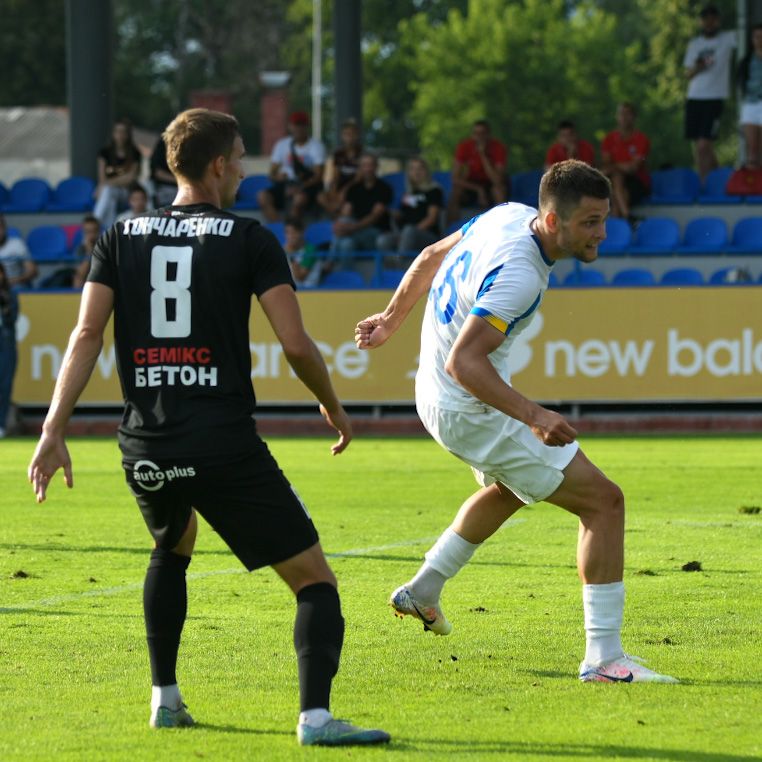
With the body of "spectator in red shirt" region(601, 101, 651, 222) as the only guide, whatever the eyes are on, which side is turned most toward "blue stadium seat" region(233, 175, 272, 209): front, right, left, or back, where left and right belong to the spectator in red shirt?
right

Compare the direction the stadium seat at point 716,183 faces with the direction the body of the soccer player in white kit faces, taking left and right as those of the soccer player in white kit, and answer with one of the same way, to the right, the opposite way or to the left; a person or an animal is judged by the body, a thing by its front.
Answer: to the right

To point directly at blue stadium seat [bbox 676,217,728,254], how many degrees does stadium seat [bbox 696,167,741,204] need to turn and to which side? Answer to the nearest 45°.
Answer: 0° — it already faces it

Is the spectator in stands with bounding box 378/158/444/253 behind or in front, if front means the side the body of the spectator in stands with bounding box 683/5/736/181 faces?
in front

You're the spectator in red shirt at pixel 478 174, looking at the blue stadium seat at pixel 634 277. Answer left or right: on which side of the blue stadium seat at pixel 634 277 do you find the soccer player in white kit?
right

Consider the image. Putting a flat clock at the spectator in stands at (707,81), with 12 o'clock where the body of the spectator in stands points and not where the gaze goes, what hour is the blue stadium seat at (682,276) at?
The blue stadium seat is roughly at 12 o'clock from the spectator in stands.

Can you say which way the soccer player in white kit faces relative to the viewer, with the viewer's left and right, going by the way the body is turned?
facing to the right of the viewer

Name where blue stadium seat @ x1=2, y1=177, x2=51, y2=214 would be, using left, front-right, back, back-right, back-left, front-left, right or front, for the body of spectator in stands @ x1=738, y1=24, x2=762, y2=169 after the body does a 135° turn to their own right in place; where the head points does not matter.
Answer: front-left

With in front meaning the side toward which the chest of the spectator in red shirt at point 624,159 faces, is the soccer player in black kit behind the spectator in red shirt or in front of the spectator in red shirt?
in front

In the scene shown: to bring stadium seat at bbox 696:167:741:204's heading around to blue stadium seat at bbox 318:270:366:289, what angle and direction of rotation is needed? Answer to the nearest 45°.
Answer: approximately 45° to its right

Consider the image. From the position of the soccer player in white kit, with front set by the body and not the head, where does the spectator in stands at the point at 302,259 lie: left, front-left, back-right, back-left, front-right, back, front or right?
left

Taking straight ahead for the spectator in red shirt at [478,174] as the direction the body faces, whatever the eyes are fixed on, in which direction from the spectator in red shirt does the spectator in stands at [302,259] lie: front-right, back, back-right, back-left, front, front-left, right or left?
front-right

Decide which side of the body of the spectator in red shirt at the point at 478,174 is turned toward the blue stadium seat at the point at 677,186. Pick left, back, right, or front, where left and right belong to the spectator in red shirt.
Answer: left
